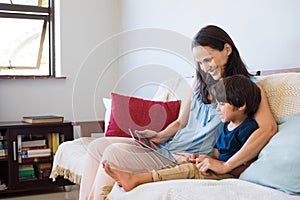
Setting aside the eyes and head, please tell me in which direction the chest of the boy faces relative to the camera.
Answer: to the viewer's left

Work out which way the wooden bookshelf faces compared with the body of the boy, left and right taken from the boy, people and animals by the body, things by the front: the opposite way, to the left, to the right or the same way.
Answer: to the left

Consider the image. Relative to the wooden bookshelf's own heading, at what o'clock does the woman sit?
The woman is roughly at 11 o'clock from the wooden bookshelf.

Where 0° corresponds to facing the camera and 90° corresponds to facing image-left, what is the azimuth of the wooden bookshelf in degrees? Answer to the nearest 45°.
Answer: approximately 0°

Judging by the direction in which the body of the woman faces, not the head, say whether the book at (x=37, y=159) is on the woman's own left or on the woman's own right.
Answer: on the woman's own right

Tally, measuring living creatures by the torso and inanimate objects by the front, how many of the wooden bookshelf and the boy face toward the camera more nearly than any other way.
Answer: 1

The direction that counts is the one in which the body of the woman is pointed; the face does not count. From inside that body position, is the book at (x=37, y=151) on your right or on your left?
on your right

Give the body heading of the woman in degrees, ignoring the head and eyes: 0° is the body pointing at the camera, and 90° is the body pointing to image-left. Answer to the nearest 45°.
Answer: approximately 45°
